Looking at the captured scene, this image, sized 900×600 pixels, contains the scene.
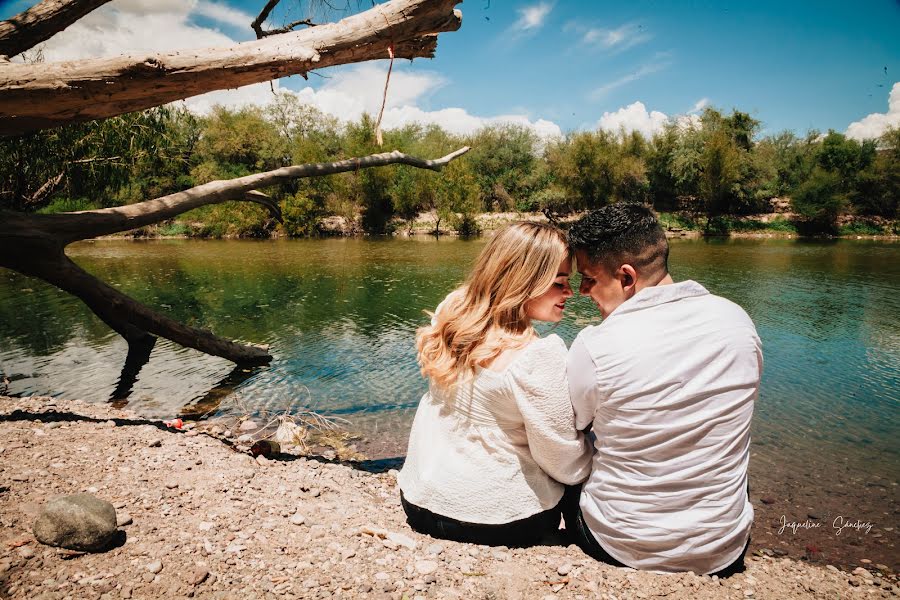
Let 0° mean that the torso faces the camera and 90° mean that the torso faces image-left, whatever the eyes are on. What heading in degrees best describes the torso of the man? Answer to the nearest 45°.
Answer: approximately 180°

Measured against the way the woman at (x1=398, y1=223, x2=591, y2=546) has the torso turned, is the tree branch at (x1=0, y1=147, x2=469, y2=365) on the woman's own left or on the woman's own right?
on the woman's own left

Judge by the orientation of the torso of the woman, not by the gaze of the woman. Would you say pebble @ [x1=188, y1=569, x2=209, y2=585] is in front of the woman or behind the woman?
behind

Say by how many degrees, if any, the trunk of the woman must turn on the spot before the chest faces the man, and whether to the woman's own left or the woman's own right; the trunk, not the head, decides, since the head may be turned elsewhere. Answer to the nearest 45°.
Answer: approximately 90° to the woman's own right

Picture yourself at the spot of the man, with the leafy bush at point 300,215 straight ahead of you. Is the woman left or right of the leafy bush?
left

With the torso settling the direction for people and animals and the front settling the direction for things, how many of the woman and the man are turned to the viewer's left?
0

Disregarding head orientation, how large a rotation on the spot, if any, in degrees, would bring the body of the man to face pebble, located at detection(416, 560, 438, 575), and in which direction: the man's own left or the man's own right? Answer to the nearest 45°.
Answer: approximately 90° to the man's own left

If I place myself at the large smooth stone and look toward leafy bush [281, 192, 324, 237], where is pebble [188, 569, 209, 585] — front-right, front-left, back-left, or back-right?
back-right

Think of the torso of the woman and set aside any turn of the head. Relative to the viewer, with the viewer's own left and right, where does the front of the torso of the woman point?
facing away from the viewer and to the right of the viewer
